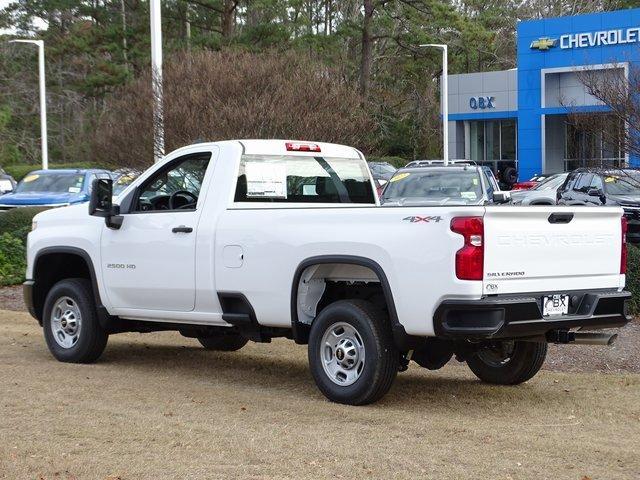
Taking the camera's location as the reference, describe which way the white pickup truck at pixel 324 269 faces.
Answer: facing away from the viewer and to the left of the viewer

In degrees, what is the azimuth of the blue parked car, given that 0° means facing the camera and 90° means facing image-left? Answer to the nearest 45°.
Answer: approximately 45°

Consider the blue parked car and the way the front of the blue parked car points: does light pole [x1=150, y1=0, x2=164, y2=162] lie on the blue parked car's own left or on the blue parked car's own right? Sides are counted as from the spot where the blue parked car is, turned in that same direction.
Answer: on the blue parked car's own left

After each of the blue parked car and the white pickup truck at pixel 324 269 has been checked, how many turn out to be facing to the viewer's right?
0

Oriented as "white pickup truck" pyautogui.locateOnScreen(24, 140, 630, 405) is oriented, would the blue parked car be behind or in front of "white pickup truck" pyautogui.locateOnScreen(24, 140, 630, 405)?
in front

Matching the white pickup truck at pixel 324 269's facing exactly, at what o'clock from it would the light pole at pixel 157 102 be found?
The light pole is roughly at 1 o'clock from the white pickup truck.

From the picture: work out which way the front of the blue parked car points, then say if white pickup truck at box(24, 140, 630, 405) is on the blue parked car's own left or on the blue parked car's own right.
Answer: on the blue parked car's own left
